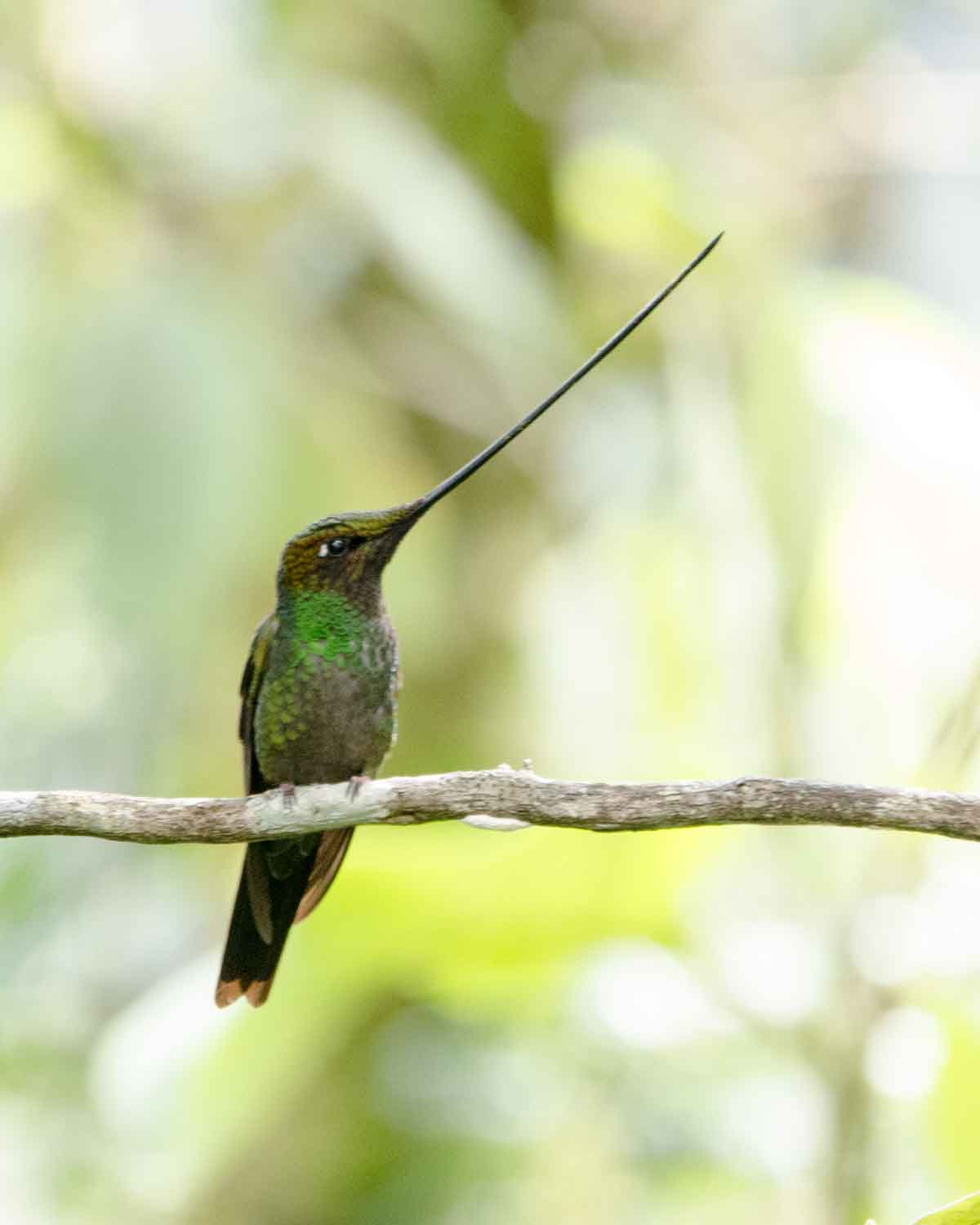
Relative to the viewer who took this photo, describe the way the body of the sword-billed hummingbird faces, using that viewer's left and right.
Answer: facing the viewer and to the right of the viewer
